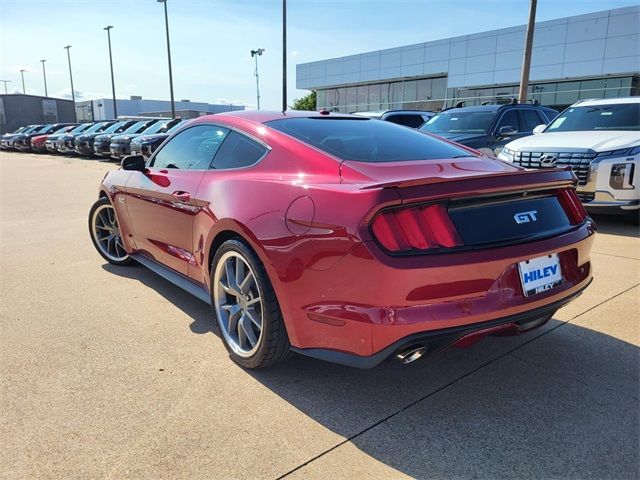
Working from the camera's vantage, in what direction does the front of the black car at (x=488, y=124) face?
facing the viewer and to the left of the viewer

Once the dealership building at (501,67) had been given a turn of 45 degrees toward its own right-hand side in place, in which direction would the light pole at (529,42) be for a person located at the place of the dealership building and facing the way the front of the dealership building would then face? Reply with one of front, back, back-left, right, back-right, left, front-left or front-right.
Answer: left

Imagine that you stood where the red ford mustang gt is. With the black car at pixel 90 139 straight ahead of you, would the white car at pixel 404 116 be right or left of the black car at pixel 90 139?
right

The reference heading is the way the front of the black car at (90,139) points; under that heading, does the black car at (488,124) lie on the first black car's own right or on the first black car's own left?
on the first black car's own left

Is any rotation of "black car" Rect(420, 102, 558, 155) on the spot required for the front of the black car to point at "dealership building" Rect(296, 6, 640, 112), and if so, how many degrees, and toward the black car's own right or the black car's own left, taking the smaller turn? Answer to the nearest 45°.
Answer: approximately 135° to the black car's own right

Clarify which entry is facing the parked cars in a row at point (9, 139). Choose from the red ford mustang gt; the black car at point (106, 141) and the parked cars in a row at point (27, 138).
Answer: the red ford mustang gt

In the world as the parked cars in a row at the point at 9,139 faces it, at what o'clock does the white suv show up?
The white suv is roughly at 10 o'clock from the parked cars in a row.

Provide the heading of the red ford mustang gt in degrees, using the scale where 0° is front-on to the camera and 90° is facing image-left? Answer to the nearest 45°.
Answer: approximately 135°

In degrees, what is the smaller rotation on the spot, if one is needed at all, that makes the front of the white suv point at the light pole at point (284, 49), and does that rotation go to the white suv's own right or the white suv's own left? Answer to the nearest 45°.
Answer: approximately 90° to the white suv's own right

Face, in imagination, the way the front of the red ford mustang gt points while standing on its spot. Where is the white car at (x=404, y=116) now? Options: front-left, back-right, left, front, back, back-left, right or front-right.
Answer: front-right

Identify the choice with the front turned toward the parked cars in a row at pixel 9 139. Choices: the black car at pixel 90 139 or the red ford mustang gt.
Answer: the red ford mustang gt
